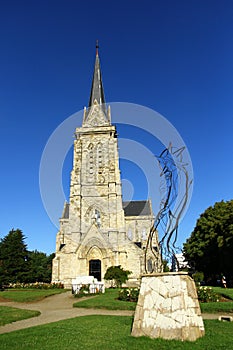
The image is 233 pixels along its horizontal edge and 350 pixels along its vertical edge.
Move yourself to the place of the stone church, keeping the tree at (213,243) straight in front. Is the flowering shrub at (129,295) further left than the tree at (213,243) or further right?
right

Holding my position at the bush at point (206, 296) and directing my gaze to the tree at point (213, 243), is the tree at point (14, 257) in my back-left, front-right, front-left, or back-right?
front-left

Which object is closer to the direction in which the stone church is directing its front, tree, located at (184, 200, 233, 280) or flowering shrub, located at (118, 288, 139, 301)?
the flowering shrub

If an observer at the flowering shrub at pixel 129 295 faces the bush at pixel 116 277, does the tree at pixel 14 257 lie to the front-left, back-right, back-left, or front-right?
front-left

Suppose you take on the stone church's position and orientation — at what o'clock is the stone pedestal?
The stone pedestal is roughly at 12 o'clock from the stone church.

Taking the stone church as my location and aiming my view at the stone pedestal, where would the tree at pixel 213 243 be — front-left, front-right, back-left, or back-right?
front-left

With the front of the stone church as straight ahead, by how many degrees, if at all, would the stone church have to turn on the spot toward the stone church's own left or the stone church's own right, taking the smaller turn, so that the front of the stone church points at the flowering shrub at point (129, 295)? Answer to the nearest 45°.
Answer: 0° — it already faces it

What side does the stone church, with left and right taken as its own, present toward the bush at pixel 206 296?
front

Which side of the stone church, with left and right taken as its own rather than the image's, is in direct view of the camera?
front

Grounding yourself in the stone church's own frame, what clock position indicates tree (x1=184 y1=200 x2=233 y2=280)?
The tree is roughly at 10 o'clock from the stone church.

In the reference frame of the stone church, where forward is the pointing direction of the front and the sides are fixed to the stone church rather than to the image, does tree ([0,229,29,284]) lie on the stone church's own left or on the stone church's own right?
on the stone church's own right

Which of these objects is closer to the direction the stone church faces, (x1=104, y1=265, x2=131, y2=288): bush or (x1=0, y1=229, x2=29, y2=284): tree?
the bush

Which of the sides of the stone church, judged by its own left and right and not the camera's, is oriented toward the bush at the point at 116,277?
front

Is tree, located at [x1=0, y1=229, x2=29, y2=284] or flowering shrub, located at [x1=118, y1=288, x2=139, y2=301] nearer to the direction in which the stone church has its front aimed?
the flowering shrub
